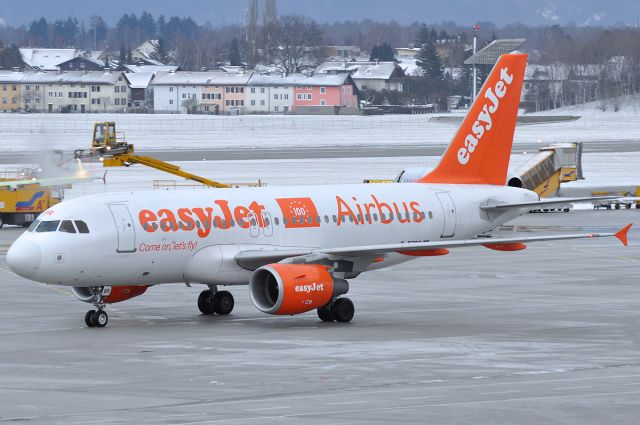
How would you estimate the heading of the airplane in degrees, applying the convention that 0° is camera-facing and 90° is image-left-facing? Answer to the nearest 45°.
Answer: approximately 45°
